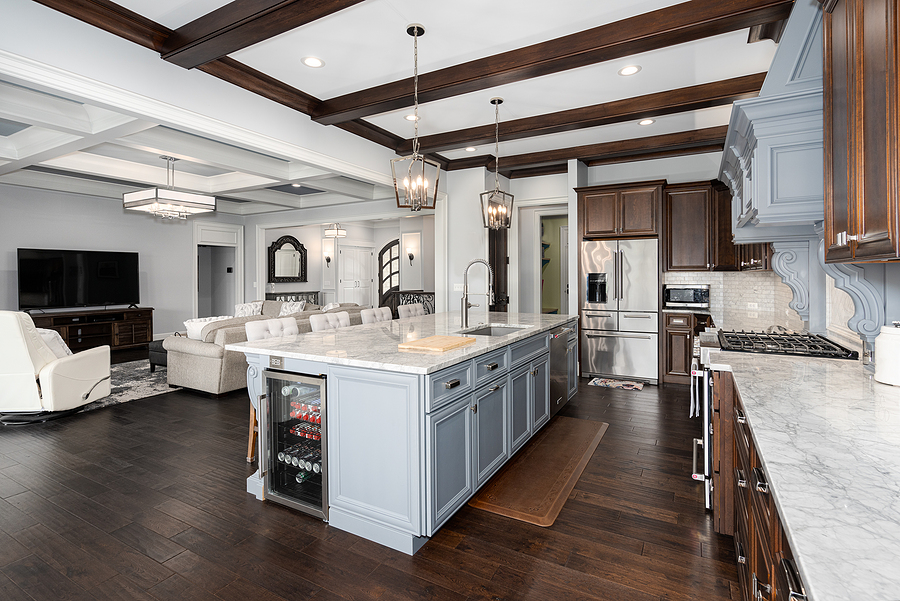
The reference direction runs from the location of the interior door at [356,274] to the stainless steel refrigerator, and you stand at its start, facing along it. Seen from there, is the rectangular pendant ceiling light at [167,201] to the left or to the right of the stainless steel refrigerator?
right

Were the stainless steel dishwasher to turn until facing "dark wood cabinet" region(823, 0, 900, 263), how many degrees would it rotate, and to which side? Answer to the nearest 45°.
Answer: approximately 90° to its right

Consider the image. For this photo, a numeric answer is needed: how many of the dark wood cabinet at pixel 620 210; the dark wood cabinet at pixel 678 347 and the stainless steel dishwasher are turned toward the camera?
2

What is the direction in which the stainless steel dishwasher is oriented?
to the viewer's right

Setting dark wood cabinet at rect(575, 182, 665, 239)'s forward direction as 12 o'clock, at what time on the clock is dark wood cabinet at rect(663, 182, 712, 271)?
dark wood cabinet at rect(663, 182, 712, 271) is roughly at 9 o'clock from dark wood cabinet at rect(575, 182, 665, 239).

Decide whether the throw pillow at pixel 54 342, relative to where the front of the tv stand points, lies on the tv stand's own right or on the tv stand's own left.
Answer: on the tv stand's own right

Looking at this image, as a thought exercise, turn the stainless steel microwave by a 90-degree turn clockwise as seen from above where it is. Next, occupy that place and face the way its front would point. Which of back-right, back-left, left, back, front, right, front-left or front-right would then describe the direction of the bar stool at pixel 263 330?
front-left

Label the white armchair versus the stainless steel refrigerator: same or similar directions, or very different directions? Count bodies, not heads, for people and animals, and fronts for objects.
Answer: very different directions

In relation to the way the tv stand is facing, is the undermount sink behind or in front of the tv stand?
in front
